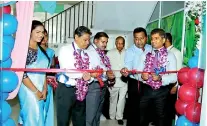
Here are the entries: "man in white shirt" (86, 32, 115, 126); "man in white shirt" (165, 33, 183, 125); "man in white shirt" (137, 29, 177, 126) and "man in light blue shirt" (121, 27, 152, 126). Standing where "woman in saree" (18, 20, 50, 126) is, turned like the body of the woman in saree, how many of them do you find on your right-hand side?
0

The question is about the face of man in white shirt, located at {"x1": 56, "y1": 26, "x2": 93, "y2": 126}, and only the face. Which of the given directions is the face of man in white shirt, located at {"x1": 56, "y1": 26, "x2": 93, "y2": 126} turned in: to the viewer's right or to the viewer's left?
to the viewer's right

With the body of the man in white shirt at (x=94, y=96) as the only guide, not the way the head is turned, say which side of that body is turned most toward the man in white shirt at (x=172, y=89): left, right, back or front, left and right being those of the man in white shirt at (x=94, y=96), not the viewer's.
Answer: left

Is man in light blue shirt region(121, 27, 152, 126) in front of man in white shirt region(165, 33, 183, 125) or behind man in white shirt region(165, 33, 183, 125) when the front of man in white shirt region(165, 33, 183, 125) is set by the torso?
in front

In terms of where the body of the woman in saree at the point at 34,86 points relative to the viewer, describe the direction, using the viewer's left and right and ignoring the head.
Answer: facing the viewer and to the right of the viewer

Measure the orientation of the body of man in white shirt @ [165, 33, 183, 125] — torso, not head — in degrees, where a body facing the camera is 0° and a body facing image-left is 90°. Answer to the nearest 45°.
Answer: approximately 45°

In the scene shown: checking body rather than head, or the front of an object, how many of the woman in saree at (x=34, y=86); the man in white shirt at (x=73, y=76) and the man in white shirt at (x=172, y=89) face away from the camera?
0

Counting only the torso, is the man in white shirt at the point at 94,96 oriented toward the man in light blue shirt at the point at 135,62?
no

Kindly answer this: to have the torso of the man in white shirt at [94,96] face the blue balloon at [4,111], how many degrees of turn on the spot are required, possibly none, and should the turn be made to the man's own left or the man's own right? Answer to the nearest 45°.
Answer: approximately 90° to the man's own right

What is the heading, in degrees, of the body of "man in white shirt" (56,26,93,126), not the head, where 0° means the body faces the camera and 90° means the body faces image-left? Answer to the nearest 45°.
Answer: approximately 315°

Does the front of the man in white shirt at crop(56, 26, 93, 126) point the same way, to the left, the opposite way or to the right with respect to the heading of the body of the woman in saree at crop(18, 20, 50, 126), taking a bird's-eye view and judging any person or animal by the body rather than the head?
the same way

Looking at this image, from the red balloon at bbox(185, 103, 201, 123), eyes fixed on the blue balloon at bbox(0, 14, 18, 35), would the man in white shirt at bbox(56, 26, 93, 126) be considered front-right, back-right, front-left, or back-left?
front-right
